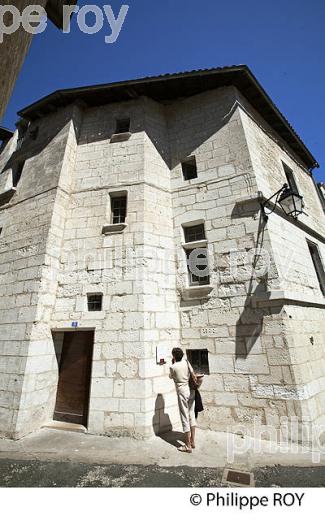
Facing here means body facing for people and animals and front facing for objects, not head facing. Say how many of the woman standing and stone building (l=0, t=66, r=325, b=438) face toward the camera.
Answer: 1

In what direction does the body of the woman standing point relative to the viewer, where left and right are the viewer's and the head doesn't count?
facing away from the viewer and to the left of the viewer

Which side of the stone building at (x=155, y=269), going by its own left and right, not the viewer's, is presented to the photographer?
front
